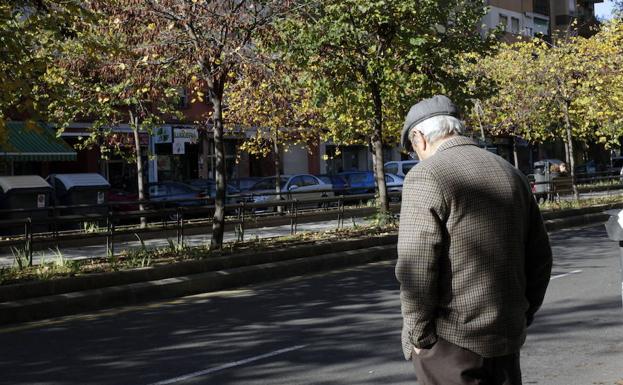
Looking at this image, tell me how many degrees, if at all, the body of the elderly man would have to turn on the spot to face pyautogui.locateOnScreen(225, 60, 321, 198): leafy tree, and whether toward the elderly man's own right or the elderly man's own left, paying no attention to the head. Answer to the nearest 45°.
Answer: approximately 45° to the elderly man's own right

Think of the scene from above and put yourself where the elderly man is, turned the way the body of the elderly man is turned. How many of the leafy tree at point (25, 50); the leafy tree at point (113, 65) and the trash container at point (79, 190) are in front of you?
3

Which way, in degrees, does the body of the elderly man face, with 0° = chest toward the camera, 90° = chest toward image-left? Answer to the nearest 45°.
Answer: approximately 135°

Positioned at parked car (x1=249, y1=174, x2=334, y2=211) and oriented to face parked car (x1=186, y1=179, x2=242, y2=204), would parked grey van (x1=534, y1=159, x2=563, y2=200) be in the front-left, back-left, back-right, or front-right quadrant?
back-right

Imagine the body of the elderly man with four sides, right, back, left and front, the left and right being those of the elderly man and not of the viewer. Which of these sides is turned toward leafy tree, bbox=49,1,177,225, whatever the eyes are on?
front

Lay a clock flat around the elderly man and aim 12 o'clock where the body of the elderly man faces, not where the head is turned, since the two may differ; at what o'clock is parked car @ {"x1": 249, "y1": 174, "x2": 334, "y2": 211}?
The parked car is roughly at 1 o'clock from the elderly man.

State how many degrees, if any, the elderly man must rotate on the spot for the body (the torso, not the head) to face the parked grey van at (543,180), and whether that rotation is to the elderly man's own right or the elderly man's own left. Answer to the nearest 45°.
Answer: approximately 45° to the elderly man's own right

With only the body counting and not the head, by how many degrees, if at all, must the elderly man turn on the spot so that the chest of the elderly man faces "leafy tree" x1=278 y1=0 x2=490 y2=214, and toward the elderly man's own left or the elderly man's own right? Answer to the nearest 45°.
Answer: approximately 45° to the elderly man's own right

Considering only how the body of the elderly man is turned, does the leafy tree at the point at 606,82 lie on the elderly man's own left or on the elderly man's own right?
on the elderly man's own right

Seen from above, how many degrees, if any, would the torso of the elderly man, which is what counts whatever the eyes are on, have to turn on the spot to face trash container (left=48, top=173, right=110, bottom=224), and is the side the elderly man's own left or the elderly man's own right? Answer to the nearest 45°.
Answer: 0° — they already face it

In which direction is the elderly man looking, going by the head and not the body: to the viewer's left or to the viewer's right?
to the viewer's left

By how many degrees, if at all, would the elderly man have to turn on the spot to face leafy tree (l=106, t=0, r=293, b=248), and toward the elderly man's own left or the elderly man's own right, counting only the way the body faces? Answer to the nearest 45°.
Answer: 0° — they already face it

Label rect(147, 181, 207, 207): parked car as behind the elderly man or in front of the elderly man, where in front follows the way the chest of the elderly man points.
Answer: in front
